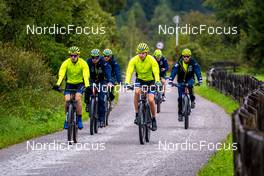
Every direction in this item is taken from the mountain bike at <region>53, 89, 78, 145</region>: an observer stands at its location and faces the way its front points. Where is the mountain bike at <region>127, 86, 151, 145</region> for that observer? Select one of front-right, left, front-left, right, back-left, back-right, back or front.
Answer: left

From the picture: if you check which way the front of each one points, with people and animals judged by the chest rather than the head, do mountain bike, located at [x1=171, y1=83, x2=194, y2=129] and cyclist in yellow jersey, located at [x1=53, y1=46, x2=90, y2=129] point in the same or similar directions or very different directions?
same or similar directions

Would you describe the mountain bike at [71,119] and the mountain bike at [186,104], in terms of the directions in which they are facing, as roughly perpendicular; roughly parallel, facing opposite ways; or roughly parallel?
roughly parallel

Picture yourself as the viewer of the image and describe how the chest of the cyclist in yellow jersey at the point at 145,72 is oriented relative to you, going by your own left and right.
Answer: facing the viewer

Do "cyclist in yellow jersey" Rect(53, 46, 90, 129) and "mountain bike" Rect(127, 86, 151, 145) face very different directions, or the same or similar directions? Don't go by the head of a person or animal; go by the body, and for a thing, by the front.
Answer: same or similar directions

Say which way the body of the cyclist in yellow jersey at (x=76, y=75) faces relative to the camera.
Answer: toward the camera

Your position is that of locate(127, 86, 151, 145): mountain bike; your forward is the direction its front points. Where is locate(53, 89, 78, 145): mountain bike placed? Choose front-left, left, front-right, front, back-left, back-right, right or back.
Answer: right

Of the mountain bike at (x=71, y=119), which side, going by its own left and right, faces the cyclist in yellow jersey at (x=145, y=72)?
left

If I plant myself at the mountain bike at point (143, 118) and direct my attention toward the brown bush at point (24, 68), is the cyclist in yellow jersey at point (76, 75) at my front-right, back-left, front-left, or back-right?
front-left

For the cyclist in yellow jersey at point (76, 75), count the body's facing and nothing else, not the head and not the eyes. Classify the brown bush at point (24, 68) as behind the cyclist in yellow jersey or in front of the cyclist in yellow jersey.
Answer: behind

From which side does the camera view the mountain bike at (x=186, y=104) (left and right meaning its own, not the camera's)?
front
